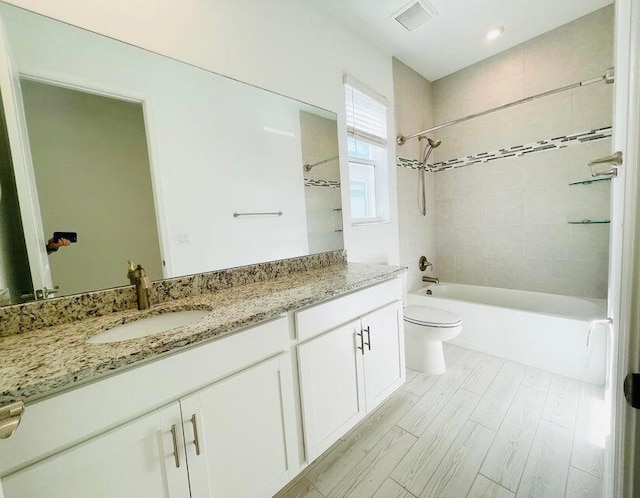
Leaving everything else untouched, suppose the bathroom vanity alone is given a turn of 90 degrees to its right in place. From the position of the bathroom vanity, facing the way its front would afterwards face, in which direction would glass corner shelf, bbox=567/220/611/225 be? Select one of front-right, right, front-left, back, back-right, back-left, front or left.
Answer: back-left

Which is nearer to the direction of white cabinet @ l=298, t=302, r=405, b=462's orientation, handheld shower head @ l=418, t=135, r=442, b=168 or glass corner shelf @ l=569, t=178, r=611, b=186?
the glass corner shelf

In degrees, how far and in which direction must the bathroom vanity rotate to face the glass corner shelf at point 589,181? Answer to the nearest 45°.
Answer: approximately 45° to its left

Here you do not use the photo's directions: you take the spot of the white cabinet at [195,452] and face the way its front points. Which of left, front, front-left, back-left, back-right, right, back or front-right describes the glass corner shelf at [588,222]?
front-left

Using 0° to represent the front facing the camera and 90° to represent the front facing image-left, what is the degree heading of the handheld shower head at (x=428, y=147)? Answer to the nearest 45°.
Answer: approximately 315°

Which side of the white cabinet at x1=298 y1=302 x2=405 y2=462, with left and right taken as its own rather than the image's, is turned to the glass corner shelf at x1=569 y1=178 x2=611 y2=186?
left

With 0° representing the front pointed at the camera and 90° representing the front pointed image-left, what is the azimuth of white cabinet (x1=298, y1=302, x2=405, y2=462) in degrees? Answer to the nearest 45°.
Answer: approximately 315°

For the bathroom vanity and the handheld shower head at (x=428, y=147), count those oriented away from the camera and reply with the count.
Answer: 0

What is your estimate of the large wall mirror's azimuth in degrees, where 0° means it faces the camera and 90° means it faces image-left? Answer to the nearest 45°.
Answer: approximately 315°

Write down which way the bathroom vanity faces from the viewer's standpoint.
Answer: facing the viewer and to the right of the viewer
